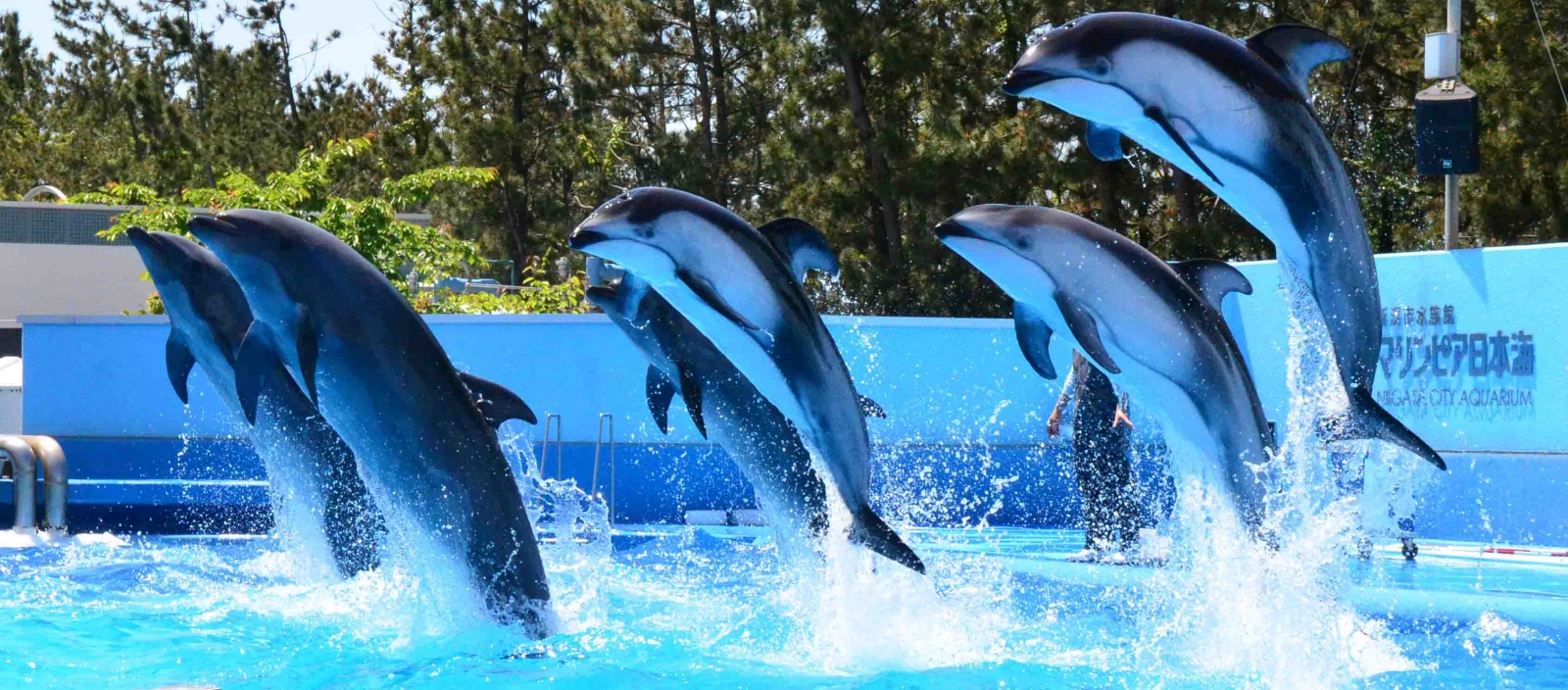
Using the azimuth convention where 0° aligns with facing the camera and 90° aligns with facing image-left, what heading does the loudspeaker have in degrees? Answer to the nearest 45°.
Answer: approximately 0°

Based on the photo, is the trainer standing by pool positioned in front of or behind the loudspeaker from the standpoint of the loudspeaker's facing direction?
in front

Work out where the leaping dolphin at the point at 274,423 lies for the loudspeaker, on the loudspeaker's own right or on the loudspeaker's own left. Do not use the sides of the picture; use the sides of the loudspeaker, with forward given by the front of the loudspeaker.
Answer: on the loudspeaker's own right

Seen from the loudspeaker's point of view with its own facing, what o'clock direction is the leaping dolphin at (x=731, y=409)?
The leaping dolphin is roughly at 1 o'clock from the loudspeaker.

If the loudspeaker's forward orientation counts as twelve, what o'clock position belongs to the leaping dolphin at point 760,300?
The leaping dolphin is roughly at 1 o'clock from the loudspeaker.

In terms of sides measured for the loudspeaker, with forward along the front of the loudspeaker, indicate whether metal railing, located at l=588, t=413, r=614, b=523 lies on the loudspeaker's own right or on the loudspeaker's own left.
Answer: on the loudspeaker's own right

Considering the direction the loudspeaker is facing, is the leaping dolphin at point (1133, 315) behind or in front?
in front

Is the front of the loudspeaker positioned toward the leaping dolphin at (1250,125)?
yes
